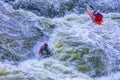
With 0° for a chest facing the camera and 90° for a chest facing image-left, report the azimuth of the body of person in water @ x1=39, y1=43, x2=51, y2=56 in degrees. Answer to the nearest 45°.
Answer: approximately 0°
